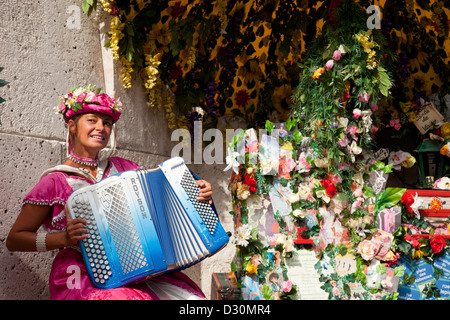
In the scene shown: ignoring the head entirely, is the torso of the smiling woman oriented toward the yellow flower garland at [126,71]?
no

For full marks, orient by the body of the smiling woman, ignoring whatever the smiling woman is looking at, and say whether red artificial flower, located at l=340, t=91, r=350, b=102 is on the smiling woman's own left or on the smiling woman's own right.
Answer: on the smiling woman's own left

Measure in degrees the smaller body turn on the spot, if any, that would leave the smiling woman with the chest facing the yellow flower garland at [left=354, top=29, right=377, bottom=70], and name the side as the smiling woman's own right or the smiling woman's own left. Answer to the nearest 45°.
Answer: approximately 45° to the smiling woman's own left

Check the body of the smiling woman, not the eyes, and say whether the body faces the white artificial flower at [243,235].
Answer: no

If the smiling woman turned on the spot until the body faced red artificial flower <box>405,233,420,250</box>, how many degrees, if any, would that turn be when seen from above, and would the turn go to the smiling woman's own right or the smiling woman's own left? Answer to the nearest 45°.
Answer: approximately 45° to the smiling woman's own left

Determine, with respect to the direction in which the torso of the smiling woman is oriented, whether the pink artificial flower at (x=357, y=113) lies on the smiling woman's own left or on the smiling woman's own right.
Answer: on the smiling woman's own left

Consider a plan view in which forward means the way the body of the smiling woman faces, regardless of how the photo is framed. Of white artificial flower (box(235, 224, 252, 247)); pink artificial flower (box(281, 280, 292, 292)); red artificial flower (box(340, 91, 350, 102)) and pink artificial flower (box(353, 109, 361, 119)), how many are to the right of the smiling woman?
0

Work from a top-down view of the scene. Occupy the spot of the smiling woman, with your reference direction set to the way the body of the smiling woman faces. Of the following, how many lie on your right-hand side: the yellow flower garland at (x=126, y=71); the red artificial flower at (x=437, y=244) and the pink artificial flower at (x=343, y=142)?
0

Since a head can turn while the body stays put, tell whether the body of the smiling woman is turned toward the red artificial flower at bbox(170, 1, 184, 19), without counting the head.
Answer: no

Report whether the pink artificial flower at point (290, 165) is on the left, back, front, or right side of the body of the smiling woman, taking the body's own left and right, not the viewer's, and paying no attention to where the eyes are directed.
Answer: left

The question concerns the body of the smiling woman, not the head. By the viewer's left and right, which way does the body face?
facing the viewer and to the right of the viewer
